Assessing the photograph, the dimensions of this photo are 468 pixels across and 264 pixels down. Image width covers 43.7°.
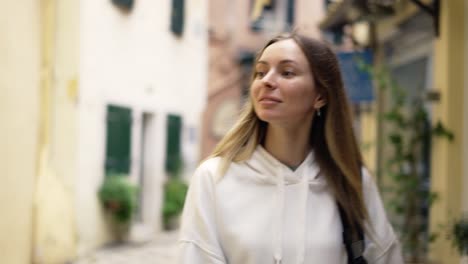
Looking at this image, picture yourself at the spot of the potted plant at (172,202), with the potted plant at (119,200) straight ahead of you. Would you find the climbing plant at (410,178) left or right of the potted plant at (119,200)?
left

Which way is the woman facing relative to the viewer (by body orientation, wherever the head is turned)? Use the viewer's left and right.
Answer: facing the viewer

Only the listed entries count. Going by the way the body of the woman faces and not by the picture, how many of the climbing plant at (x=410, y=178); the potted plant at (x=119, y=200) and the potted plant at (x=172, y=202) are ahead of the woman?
0

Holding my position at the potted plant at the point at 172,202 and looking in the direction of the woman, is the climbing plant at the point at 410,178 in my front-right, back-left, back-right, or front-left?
front-left

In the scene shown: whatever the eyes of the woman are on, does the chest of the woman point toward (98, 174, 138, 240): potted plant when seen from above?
no

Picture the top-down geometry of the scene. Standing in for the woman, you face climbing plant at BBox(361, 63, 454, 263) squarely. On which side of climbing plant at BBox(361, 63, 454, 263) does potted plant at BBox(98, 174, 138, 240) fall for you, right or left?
left

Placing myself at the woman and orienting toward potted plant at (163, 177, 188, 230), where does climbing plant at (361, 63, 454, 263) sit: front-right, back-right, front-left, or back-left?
front-right

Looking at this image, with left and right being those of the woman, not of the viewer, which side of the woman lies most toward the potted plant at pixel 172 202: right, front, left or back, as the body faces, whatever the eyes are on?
back

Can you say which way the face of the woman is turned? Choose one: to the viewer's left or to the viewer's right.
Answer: to the viewer's left

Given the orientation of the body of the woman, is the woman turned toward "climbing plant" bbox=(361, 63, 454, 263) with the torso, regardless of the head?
no
